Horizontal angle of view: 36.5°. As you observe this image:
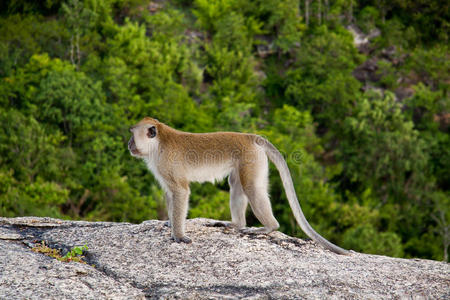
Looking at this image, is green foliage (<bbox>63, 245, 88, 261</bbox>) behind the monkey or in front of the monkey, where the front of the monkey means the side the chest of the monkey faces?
in front

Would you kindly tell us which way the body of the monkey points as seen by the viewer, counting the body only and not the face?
to the viewer's left
